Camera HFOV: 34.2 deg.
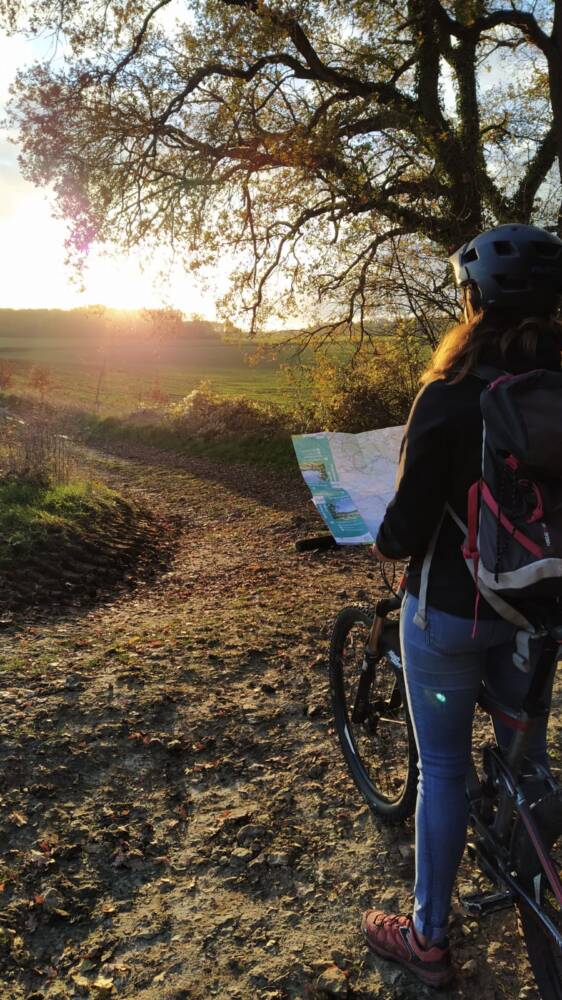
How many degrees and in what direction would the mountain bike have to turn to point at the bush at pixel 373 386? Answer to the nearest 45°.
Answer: approximately 45° to its right

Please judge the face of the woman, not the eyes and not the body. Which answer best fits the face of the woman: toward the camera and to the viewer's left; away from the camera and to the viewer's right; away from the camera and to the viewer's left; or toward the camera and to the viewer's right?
away from the camera and to the viewer's left

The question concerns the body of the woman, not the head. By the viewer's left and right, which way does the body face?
facing away from the viewer and to the left of the viewer

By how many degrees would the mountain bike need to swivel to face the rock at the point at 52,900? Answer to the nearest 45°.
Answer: approximately 45° to its left

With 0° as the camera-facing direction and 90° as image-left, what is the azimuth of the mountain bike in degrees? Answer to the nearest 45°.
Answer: approximately 135°
